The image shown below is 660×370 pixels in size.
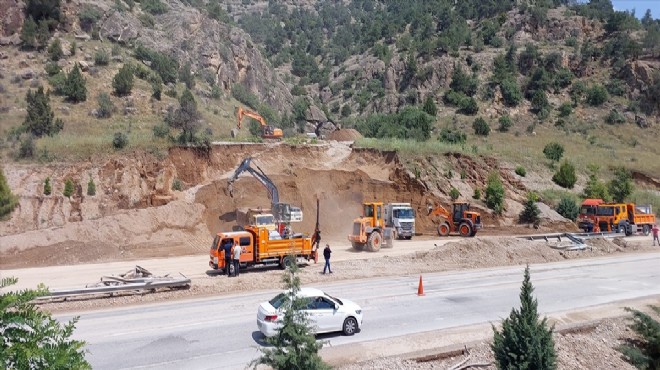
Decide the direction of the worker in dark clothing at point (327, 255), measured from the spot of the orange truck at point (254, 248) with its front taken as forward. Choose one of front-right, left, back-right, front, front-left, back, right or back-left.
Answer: back-left

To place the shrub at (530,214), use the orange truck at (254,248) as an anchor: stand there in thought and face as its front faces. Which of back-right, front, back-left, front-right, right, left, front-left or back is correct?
back

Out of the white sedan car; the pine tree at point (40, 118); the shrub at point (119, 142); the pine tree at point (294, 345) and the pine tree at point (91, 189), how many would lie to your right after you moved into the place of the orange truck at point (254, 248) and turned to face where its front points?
3

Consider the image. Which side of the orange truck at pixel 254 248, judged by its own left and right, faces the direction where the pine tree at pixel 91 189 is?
right

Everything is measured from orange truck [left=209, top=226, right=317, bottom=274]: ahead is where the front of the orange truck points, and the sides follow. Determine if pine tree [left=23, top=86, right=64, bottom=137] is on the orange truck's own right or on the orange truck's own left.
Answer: on the orange truck's own right

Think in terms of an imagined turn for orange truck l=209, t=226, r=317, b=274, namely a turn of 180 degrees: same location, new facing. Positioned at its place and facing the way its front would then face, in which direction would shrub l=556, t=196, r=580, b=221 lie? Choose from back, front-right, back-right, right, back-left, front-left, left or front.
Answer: front

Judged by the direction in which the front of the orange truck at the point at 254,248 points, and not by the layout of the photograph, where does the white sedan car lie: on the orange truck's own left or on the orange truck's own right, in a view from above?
on the orange truck's own left

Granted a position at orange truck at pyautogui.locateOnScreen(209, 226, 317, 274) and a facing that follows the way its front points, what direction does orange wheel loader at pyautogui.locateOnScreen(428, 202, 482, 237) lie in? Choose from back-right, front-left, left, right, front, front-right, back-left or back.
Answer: back

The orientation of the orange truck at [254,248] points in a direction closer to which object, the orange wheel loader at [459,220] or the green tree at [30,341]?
the green tree

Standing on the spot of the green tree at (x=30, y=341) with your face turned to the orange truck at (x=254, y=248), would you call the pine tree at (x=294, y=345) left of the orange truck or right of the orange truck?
right

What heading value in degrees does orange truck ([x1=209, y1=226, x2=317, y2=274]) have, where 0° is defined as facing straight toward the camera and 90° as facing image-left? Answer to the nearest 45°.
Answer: approximately 45°

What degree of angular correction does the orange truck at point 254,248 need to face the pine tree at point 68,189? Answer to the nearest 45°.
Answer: approximately 90° to its right

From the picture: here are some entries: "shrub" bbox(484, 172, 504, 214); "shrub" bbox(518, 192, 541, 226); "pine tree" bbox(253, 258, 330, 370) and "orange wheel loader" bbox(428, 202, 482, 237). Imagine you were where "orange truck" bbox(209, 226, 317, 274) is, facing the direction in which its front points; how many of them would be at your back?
3

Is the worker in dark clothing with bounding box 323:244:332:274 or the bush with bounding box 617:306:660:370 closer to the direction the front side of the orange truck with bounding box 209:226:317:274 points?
the bush

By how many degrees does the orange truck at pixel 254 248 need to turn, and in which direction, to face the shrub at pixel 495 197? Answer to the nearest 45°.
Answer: approximately 180°
